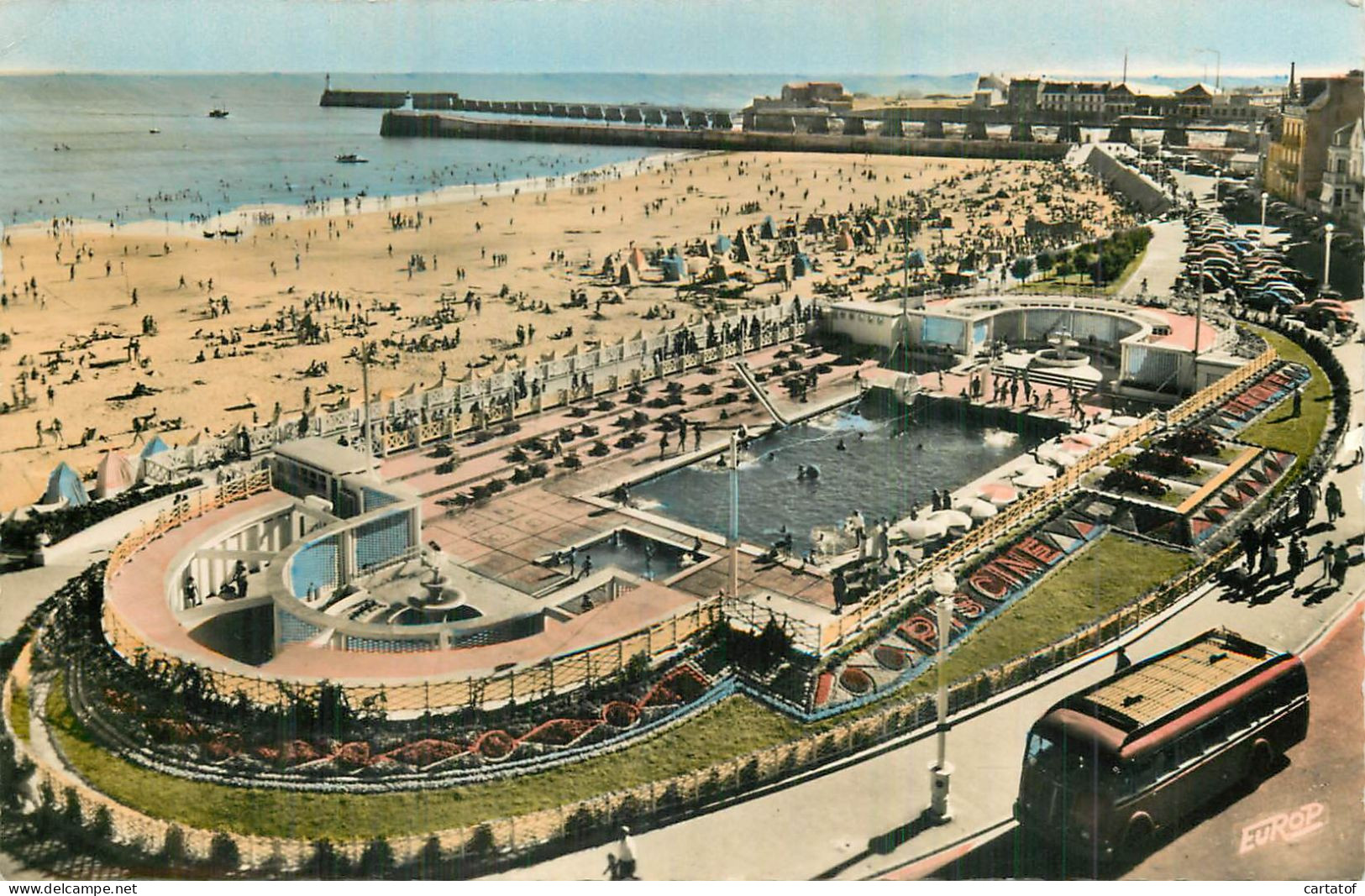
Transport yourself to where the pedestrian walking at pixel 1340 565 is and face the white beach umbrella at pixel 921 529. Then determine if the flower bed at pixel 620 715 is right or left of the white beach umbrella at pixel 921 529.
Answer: left

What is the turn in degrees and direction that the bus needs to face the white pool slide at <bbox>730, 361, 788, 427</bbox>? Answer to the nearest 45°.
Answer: approximately 90° to its right

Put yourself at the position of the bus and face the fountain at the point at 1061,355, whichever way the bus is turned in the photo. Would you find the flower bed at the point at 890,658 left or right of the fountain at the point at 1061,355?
left

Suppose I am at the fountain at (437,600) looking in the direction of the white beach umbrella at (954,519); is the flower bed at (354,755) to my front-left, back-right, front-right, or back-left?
back-right

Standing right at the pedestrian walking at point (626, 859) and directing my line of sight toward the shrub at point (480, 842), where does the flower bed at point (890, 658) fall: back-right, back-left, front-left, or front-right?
back-right

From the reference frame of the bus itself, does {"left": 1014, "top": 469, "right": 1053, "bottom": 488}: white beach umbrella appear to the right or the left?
on its right

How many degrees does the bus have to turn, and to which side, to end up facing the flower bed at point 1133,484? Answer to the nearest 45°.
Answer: approximately 135° to its right

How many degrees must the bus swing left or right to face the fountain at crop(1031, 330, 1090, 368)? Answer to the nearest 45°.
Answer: approximately 135° to its right

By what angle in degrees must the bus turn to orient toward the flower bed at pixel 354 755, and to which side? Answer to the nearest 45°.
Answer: approximately 45° to its right

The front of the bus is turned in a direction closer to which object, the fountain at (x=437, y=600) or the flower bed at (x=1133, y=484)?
the fountain

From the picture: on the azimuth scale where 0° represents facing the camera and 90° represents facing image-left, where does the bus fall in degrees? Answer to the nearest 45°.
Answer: approximately 45°
